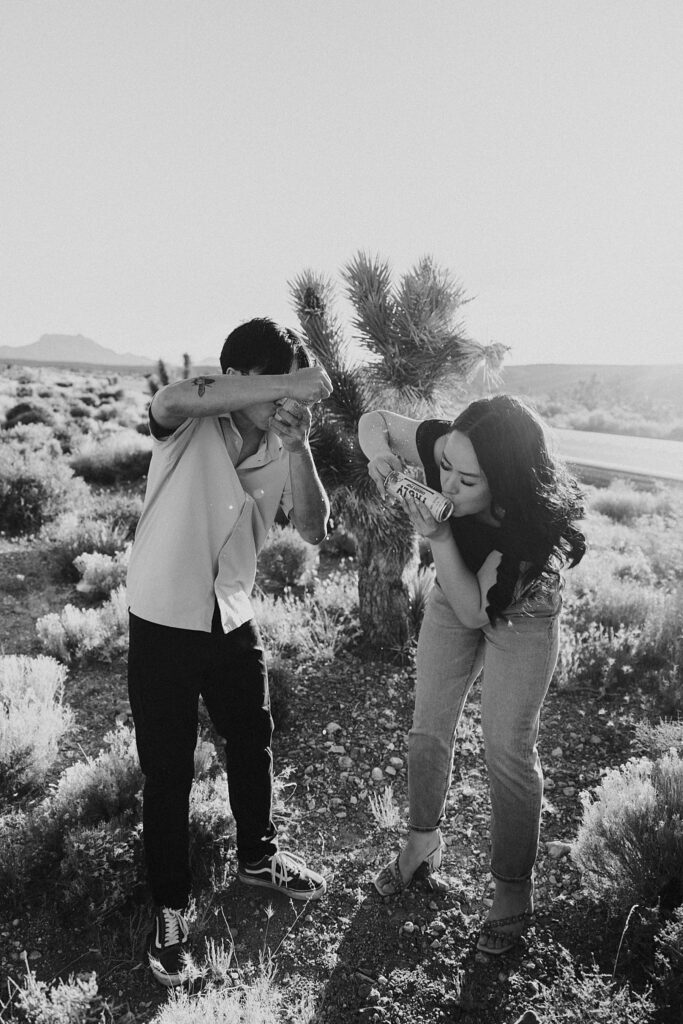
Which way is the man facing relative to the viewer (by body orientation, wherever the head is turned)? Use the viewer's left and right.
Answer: facing the viewer and to the right of the viewer

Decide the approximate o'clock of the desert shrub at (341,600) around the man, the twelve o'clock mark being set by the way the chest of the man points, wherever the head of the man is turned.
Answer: The desert shrub is roughly at 8 o'clock from the man.

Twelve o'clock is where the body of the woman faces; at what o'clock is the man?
The man is roughly at 1 o'clock from the woman.

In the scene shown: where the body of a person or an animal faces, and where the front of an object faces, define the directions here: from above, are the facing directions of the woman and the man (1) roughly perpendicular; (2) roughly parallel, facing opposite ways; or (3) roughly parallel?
roughly perpendicular

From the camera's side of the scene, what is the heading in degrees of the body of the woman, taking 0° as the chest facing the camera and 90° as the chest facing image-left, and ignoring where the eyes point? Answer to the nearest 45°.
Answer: approximately 45°

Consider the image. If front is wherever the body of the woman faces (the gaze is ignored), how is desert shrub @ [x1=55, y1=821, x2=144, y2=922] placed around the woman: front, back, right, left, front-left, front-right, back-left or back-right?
front-right

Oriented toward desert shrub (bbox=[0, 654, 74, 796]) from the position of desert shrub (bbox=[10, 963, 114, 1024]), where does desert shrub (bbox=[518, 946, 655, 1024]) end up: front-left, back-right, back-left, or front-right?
back-right

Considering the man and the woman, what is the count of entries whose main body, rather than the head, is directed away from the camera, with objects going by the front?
0
